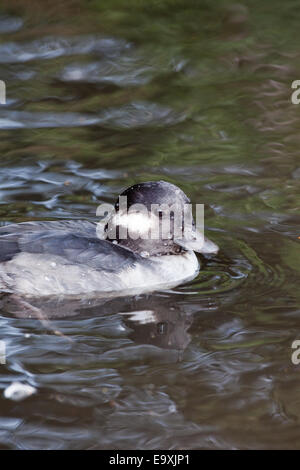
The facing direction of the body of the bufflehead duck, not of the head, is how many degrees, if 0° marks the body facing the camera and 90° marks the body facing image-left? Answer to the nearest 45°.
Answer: approximately 270°
